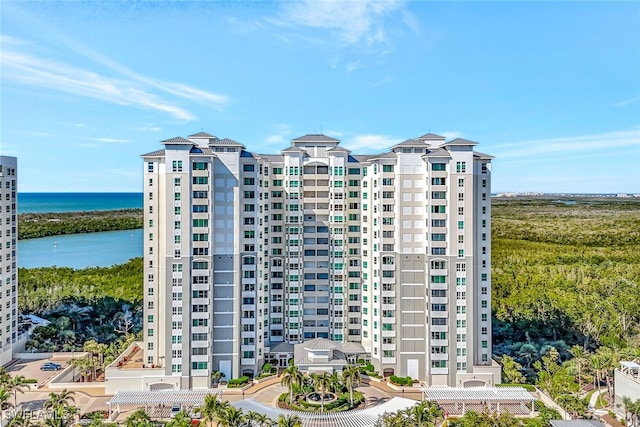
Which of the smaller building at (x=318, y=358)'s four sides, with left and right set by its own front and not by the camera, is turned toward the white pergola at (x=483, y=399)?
left

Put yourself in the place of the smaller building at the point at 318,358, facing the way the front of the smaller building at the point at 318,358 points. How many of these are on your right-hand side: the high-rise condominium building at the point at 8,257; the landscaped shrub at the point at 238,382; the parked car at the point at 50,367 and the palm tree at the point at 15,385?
4

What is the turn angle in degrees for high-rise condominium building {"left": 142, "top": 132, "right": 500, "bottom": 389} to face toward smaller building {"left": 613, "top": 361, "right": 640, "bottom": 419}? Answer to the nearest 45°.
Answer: approximately 90° to its left

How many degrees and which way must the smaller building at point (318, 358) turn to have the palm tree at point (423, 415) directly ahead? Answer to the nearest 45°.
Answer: approximately 45° to its left

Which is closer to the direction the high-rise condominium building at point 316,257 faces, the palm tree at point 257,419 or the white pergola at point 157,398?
the palm tree

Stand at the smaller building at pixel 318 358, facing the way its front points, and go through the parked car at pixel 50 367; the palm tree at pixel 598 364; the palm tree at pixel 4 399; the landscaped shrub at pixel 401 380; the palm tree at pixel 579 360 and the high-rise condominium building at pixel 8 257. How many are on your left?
3

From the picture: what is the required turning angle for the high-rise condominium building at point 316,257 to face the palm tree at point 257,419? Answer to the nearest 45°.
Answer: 0° — it already faces it

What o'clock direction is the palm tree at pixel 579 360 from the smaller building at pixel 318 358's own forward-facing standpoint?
The palm tree is roughly at 9 o'clock from the smaller building.

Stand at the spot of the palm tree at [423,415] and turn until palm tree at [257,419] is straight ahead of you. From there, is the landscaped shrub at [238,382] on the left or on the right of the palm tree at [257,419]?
right

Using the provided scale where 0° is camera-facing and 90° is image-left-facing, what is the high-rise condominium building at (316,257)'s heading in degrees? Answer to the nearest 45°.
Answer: approximately 0°

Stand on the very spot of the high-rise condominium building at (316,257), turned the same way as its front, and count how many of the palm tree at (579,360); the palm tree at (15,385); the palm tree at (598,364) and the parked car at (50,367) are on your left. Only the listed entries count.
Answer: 2

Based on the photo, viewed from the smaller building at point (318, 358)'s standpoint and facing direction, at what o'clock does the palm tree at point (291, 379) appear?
The palm tree is roughly at 1 o'clock from the smaller building.
